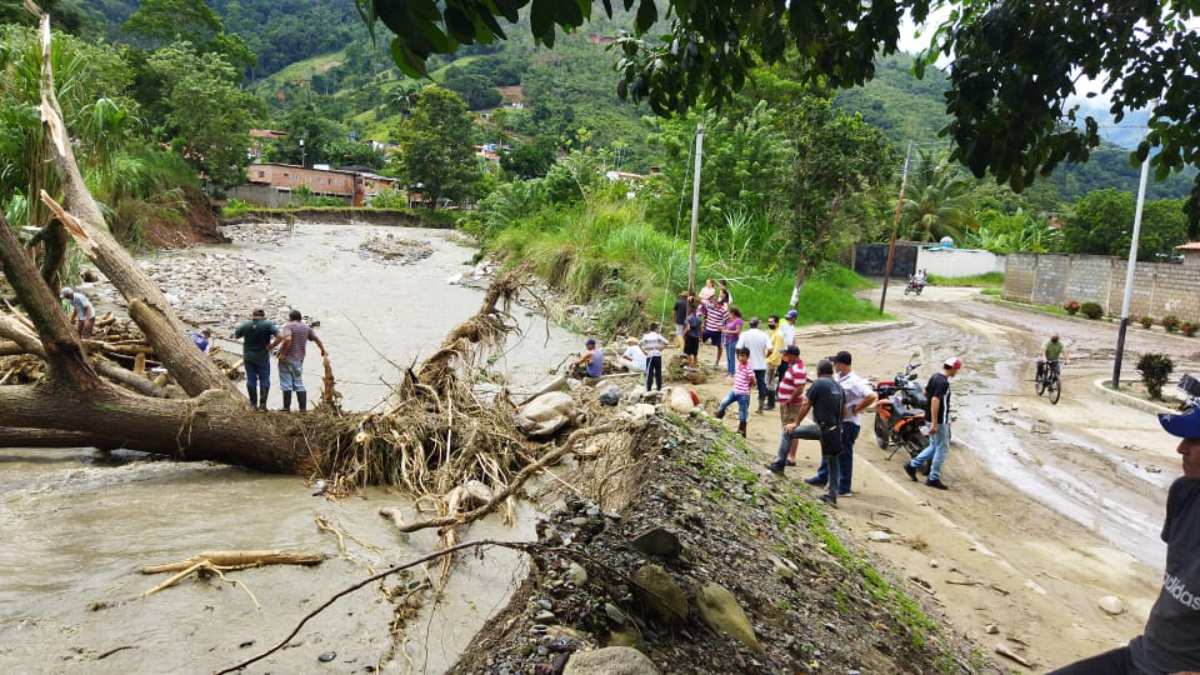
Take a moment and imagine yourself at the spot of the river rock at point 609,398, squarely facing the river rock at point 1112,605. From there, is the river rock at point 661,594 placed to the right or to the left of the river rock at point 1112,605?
right

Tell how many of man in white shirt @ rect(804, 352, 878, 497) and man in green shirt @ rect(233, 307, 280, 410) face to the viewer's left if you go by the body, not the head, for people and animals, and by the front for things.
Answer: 1

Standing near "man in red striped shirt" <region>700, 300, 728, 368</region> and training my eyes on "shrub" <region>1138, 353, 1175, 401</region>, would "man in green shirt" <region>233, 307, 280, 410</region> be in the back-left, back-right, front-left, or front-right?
back-right

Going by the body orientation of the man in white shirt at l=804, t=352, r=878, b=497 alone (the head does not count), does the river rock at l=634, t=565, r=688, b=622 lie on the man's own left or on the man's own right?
on the man's own left

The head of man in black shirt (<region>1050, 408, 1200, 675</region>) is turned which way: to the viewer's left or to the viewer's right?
to the viewer's left

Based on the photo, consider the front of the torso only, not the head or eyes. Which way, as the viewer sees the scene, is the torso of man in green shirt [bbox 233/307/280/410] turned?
away from the camera

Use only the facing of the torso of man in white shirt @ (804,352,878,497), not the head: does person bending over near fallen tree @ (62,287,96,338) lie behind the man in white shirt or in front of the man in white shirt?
in front

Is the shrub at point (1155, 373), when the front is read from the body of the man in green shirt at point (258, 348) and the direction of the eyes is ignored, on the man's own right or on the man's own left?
on the man's own right

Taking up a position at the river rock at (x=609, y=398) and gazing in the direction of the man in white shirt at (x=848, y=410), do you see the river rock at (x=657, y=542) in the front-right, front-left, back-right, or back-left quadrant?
front-right

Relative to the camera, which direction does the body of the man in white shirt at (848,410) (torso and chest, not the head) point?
to the viewer's left

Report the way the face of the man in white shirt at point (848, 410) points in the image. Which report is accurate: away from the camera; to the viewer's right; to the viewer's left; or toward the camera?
to the viewer's left

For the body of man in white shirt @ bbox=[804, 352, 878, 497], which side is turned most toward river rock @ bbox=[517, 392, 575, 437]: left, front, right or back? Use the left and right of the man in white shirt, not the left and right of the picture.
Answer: front

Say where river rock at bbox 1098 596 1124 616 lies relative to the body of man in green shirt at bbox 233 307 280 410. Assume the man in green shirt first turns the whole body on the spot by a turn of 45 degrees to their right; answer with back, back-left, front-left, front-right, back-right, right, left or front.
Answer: right

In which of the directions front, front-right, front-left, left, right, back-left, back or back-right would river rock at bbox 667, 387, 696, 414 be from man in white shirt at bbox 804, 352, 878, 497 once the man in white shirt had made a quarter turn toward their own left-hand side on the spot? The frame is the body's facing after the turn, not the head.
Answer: back-right

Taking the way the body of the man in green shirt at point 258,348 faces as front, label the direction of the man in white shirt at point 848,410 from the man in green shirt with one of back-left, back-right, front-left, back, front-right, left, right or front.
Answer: back-right
